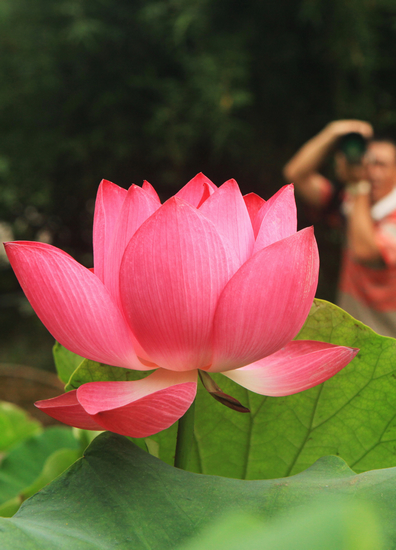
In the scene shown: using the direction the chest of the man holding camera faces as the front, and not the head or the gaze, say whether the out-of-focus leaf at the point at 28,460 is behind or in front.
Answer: in front

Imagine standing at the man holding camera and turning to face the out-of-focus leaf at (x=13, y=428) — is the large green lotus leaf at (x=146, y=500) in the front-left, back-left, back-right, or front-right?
front-left

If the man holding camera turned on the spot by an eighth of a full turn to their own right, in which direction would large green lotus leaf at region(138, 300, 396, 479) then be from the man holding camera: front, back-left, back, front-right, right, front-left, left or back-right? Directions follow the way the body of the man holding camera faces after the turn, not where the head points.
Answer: left

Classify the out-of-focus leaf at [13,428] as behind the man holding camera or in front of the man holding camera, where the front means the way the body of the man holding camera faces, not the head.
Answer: in front

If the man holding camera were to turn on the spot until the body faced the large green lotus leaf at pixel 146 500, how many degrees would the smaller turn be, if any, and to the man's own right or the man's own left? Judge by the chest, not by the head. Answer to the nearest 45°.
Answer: approximately 45° to the man's own left

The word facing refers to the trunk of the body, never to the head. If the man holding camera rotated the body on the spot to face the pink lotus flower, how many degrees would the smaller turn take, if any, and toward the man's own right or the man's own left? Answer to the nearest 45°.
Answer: approximately 45° to the man's own left

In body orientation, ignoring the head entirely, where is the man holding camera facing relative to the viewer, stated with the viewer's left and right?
facing the viewer and to the left of the viewer
